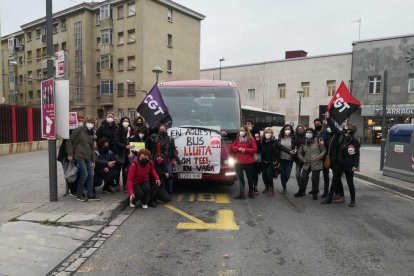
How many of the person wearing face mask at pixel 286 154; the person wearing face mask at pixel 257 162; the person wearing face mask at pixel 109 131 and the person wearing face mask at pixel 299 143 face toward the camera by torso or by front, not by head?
4

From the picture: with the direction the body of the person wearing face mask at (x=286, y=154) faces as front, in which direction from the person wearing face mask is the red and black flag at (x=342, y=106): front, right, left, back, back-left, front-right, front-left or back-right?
left

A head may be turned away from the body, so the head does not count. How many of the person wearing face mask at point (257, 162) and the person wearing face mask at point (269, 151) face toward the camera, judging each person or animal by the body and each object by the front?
2

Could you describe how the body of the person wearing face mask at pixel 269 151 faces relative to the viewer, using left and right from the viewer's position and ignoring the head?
facing the viewer

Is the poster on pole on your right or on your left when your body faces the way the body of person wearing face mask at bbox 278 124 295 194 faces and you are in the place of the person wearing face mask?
on your right

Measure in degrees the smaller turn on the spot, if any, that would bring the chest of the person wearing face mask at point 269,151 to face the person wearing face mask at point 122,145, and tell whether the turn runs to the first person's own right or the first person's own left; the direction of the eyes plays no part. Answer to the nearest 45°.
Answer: approximately 90° to the first person's own right

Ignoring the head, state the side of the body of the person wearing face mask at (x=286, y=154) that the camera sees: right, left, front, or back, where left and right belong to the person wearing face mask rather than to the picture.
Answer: front

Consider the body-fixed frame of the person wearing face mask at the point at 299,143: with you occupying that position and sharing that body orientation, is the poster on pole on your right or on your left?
on your right

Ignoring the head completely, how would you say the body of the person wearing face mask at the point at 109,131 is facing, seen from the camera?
toward the camera

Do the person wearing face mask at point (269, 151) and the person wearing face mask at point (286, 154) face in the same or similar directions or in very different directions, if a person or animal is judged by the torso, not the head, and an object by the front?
same or similar directions

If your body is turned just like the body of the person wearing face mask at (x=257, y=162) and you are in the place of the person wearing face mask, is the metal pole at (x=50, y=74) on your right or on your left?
on your right

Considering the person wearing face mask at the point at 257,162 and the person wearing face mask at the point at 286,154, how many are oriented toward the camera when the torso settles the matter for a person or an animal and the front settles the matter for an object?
2

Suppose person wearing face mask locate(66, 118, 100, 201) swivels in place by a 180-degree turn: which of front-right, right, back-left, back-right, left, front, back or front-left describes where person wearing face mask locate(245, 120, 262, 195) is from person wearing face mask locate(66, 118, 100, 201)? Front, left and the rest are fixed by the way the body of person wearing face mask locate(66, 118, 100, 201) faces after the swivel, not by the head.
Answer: back-right

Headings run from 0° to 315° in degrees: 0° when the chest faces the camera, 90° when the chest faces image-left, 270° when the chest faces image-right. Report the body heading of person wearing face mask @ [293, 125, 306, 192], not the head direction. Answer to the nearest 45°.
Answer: approximately 0°

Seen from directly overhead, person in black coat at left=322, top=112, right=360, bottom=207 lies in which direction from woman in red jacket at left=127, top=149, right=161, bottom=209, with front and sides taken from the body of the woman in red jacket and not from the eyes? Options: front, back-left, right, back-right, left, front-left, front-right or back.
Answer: left

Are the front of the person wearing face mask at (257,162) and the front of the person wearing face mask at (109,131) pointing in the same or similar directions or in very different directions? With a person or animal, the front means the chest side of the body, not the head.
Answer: same or similar directions
